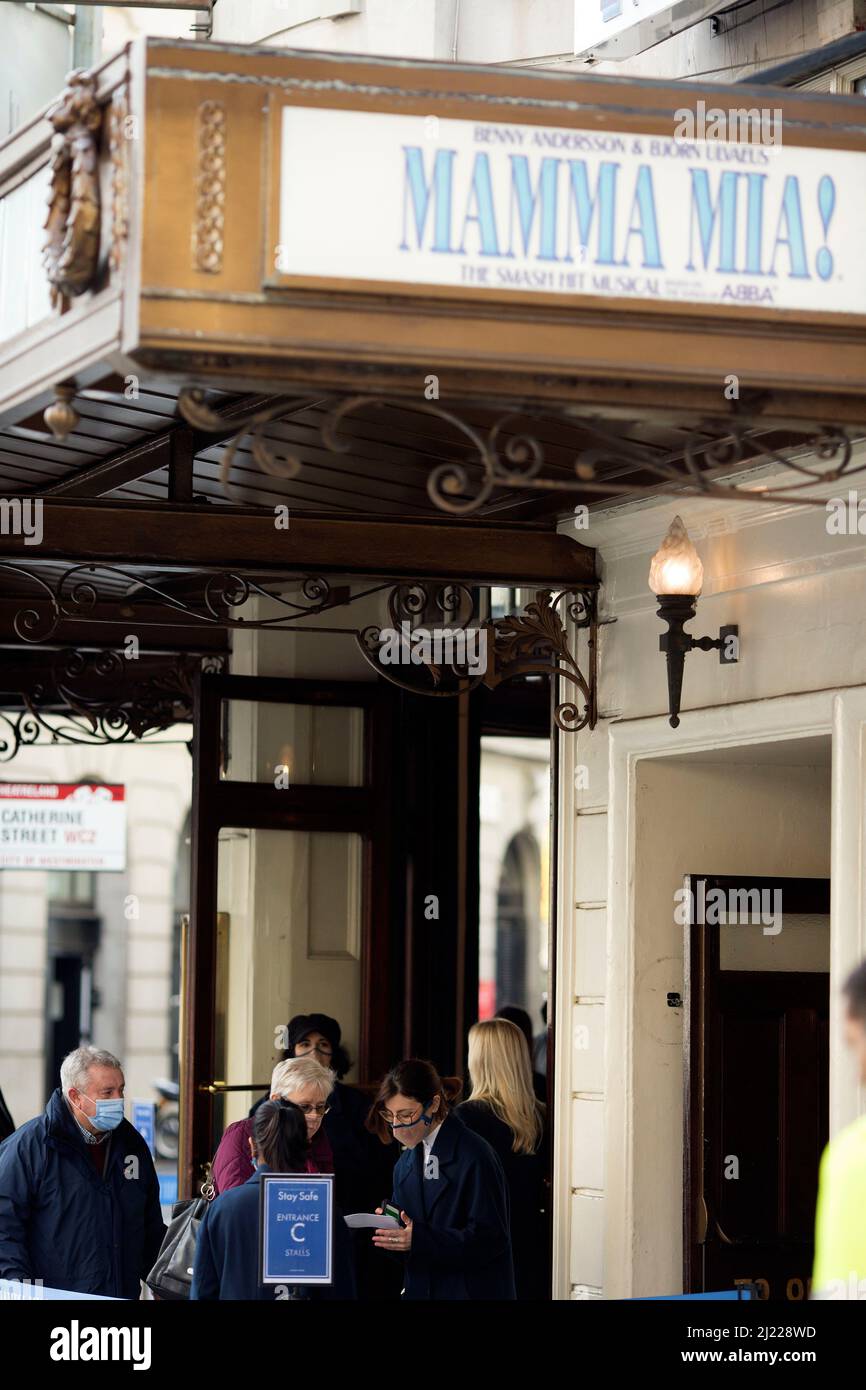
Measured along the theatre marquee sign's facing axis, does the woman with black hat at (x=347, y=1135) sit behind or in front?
behind

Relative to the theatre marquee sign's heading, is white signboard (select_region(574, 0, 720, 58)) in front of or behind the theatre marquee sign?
behind

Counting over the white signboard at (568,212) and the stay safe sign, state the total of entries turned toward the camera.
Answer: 2

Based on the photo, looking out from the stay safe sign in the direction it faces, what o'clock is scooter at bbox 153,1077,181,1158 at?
The scooter is roughly at 6 o'clock from the stay safe sign.

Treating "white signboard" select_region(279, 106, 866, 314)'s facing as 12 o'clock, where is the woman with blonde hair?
The woman with blonde hair is roughly at 6 o'clock from the white signboard.

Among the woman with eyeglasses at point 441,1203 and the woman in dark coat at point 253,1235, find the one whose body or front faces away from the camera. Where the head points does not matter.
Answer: the woman in dark coat

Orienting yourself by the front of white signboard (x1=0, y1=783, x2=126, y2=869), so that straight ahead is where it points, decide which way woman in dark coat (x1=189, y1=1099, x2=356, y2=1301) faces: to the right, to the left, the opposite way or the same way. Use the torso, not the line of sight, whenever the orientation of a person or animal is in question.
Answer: the opposite way

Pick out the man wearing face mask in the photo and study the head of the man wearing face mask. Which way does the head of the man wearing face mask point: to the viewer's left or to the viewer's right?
to the viewer's right

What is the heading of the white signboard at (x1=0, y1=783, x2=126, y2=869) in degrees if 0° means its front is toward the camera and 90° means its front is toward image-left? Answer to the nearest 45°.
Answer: approximately 0°

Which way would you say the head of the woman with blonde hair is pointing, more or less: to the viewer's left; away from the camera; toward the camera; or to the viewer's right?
away from the camera

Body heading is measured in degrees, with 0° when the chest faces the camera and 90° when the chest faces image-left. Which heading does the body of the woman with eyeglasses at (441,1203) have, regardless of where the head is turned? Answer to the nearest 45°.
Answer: approximately 45°

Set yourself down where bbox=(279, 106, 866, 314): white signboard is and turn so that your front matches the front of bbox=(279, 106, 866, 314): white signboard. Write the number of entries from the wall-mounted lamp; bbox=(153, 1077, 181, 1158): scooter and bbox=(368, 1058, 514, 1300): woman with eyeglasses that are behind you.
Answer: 3

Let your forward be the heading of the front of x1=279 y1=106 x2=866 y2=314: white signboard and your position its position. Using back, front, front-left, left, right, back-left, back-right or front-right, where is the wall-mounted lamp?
back
